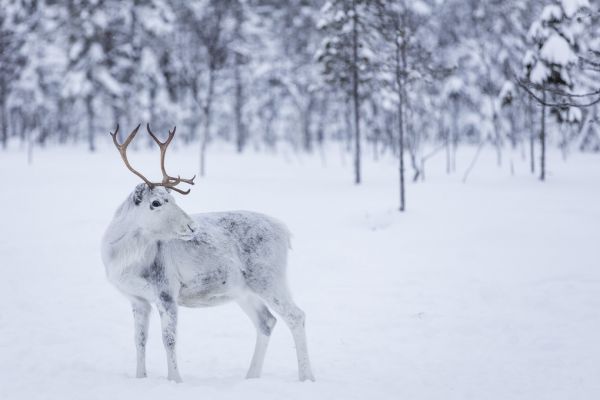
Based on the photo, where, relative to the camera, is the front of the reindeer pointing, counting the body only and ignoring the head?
to the viewer's left

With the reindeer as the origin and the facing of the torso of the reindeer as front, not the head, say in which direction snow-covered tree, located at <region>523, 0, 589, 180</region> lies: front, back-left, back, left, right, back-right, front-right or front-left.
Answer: back-right
